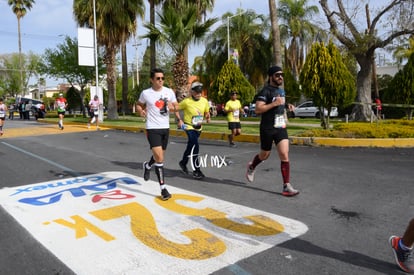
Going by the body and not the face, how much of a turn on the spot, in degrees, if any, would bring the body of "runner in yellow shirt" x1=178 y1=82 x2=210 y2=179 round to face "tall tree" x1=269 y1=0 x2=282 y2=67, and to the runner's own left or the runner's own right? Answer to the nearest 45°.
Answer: approximately 135° to the runner's own left

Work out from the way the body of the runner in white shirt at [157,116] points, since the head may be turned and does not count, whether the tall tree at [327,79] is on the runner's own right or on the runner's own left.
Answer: on the runner's own left

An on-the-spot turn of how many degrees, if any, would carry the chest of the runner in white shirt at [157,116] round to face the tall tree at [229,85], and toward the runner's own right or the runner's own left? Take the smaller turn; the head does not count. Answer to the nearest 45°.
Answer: approximately 135° to the runner's own left

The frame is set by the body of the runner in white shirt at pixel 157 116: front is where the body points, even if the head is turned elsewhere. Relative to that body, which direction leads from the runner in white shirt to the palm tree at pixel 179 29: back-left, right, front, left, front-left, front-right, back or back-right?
back-left

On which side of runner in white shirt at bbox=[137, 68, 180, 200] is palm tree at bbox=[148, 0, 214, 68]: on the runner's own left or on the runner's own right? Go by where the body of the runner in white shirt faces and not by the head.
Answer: on the runner's own left

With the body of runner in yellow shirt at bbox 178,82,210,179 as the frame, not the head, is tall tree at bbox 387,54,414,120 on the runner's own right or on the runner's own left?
on the runner's own left

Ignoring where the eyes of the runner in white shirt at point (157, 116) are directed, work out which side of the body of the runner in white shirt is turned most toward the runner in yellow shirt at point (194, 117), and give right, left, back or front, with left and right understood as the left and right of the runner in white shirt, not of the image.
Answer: left

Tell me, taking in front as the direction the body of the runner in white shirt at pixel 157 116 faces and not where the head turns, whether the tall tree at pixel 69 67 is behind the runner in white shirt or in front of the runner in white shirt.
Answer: behind
